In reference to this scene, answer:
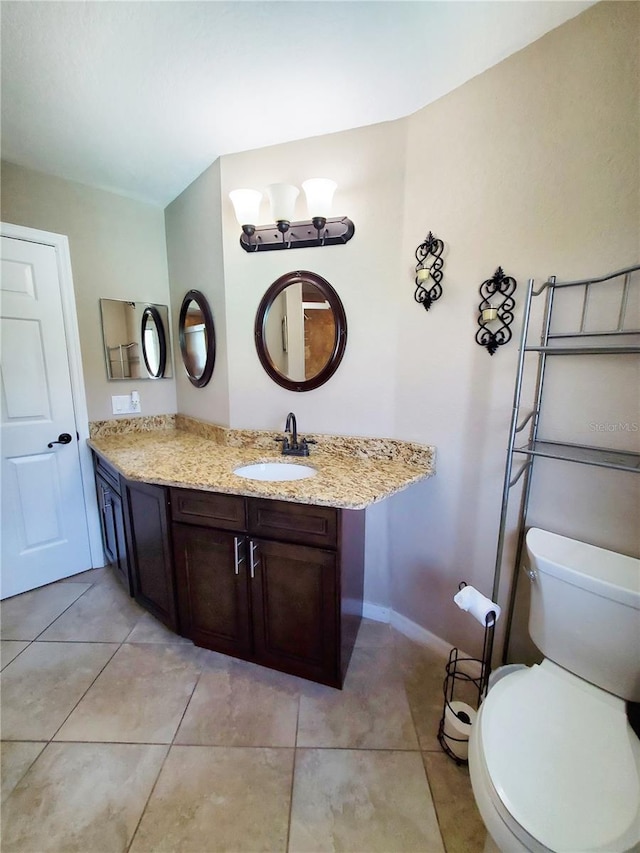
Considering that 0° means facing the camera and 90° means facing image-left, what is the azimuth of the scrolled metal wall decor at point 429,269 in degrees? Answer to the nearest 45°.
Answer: approximately 45°

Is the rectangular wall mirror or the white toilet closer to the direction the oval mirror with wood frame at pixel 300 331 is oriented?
the white toilet

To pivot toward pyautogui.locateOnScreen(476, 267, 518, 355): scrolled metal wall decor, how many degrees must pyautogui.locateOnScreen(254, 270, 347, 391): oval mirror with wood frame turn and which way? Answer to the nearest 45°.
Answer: approximately 45° to its left

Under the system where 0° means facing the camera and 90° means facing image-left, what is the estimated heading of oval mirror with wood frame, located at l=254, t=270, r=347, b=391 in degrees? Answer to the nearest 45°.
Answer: approximately 0°

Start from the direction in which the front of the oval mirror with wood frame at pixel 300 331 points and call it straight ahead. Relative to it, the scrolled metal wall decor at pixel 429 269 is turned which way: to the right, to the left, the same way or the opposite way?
to the right

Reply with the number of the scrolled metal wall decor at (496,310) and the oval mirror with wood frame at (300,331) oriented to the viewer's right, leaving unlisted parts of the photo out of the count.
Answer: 0
